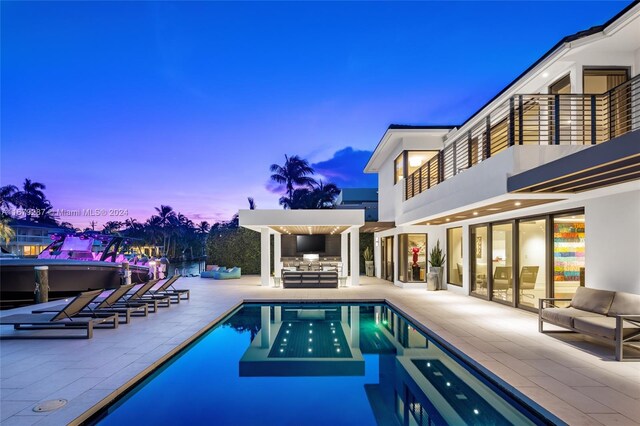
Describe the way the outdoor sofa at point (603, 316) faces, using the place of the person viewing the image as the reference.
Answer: facing the viewer and to the left of the viewer

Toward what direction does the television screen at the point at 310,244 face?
toward the camera

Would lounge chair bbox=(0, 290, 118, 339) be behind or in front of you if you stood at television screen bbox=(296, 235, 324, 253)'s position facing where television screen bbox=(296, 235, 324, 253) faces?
in front

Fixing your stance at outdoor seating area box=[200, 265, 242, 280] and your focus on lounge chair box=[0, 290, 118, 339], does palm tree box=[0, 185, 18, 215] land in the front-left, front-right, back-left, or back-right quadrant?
back-right

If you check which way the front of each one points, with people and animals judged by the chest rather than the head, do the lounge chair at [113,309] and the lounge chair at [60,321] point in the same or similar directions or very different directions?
same or similar directions

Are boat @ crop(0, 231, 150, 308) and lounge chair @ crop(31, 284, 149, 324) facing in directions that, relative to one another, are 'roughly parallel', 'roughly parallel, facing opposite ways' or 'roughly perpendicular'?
roughly perpendicular

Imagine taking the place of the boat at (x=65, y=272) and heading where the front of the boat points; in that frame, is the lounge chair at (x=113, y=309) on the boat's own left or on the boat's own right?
on the boat's own left

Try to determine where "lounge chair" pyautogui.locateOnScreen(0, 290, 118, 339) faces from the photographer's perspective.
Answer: facing away from the viewer and to the left of the viewer

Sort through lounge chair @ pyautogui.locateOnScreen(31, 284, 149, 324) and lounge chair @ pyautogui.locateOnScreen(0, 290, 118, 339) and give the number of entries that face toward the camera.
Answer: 0

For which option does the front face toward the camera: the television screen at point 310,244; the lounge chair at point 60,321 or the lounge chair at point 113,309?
the television screen

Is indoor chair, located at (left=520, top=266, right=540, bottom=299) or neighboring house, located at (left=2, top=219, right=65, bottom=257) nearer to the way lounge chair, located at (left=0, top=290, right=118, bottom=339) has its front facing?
the neighboring house
